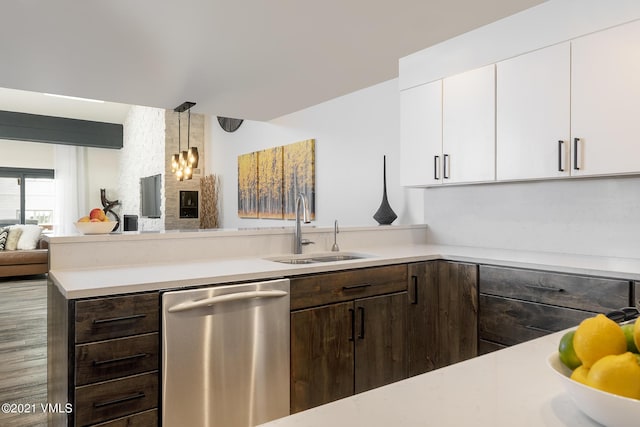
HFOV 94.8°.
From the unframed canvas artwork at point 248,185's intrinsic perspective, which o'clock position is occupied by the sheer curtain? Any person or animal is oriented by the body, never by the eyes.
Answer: The sheer curtain is roughly at 3 o'clock from the unframed canvas artwork.

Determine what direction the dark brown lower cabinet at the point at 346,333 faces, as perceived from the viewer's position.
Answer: facing the viewer and to the right of the viewer

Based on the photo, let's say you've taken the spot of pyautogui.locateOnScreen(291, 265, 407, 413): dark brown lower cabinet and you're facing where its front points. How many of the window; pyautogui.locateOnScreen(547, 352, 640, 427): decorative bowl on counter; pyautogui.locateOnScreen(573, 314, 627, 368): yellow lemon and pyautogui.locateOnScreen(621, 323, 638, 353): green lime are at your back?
1

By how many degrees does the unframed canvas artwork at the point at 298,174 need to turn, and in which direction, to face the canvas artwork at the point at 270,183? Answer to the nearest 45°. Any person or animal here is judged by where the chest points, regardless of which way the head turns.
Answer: approximately 90° to its right

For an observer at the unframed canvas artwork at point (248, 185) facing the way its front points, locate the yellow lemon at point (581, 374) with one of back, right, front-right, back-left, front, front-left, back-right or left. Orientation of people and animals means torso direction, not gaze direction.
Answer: front-left

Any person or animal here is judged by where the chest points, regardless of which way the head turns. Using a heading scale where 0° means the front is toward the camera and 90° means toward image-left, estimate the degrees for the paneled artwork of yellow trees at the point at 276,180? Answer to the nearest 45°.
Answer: approximately 45°
